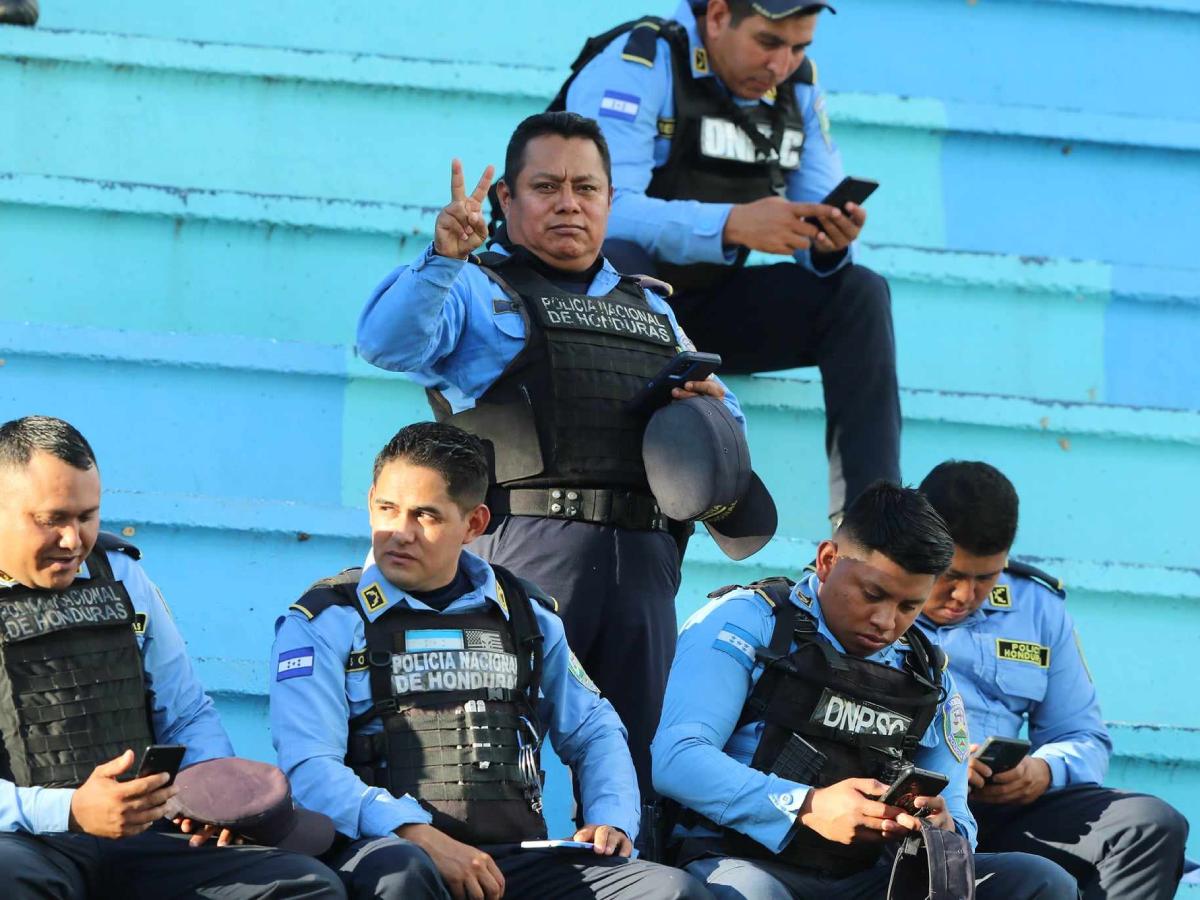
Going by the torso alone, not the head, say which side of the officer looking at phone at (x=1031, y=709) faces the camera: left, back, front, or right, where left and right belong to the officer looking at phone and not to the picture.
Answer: front

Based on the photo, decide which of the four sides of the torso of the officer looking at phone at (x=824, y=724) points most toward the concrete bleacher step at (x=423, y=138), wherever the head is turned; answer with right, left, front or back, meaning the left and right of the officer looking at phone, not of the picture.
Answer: back

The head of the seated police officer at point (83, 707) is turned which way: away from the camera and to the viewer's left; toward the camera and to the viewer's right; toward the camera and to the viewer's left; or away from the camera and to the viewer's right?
toward the camera and to the viewer's right

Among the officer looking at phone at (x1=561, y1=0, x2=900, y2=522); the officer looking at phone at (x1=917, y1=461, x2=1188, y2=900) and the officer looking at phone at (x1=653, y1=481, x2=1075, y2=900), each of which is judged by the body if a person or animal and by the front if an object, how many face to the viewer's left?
0

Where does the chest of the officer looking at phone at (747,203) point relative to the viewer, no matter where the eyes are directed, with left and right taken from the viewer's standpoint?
facing the viewer and to the right of the viewer

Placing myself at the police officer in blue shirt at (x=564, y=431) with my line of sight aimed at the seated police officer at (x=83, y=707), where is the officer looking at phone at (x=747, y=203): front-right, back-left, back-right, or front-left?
back-right

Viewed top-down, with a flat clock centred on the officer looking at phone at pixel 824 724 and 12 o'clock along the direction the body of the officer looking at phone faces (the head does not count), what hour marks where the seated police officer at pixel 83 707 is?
The seated police officer is roughly at 4 o'clock from the officer looking at phone.

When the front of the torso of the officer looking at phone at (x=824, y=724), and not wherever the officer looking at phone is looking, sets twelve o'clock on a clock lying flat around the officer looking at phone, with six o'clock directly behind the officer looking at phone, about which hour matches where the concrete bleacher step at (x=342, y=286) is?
The concrete bleacher step is roughly at 6 o'clock from the officer looking at phone.

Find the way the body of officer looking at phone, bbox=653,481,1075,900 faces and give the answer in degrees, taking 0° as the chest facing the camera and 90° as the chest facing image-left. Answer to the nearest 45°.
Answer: approximately 315°
